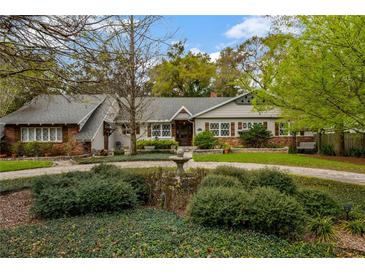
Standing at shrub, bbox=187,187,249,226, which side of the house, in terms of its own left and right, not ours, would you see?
front

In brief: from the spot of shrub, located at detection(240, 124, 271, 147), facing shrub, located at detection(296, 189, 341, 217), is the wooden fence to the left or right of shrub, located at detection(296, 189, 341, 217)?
left

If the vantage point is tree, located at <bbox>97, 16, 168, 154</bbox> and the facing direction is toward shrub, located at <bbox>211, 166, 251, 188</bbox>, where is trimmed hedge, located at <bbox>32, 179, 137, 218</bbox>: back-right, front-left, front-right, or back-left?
front-right

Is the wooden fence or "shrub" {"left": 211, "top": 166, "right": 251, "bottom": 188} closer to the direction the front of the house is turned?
the shrub

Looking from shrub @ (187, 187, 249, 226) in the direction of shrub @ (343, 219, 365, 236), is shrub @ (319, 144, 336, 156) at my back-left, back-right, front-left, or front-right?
front-left

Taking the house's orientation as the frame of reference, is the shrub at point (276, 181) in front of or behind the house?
in front

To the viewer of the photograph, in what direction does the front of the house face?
facing the viewer

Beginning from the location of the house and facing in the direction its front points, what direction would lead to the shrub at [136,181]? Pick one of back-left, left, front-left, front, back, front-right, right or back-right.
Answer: front

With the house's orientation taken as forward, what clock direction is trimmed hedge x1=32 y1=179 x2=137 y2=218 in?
The trimmed hedge is roughly at 12 o'clock from the house.

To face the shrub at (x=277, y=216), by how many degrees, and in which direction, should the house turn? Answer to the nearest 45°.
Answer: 0° — it already faces it

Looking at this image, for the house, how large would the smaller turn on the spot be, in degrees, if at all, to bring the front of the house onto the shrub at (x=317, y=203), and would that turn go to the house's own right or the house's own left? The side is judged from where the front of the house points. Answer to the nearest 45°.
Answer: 0° — it already faces it
